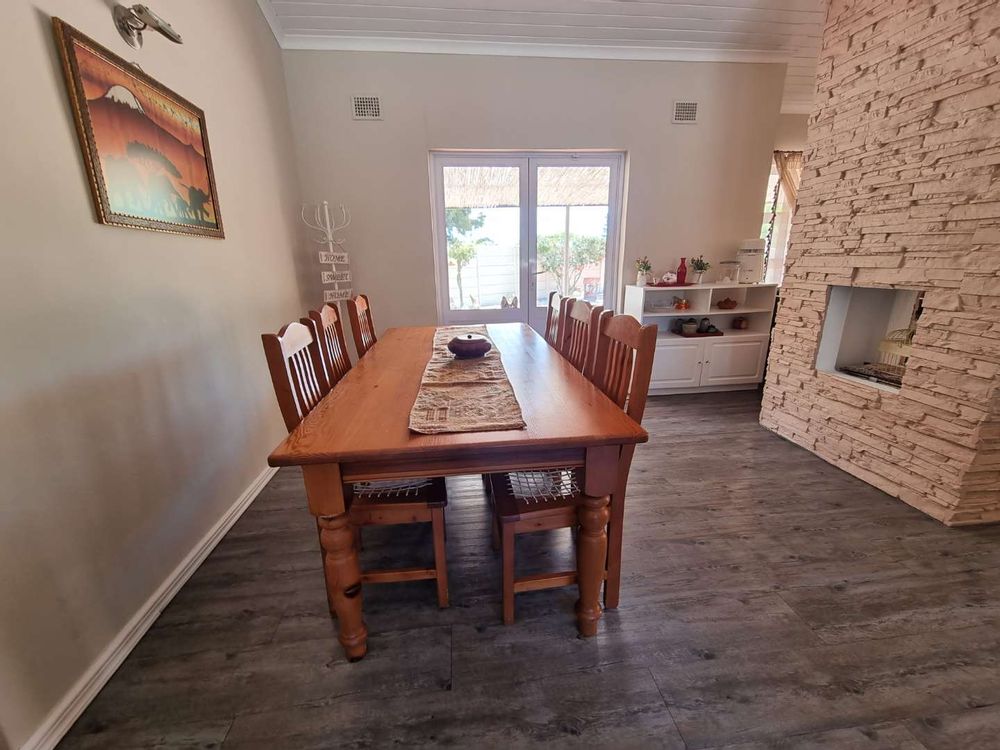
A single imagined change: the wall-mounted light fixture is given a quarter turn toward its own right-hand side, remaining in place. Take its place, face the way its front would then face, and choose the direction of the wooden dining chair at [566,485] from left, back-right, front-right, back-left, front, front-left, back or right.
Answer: left

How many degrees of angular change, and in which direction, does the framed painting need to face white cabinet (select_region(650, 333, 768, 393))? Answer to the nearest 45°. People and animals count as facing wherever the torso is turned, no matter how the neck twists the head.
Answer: approximately 45° to its left

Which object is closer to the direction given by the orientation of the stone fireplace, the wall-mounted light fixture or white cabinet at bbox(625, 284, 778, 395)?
the wall-mounted light fixture

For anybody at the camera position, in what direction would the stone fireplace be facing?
facing the viewer and to the left of the viewer

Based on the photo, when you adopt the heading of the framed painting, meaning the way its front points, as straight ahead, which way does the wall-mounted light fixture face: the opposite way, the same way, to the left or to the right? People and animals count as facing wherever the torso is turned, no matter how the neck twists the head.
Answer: the same way

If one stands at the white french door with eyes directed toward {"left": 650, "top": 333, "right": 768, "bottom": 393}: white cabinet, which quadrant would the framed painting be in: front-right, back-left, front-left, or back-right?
back-right

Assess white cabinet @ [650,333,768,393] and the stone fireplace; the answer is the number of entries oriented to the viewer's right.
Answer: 0

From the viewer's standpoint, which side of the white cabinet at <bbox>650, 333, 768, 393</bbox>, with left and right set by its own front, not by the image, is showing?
front

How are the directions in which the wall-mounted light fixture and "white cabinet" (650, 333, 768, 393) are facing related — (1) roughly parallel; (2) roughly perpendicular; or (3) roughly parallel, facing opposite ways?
roughly perpendicular

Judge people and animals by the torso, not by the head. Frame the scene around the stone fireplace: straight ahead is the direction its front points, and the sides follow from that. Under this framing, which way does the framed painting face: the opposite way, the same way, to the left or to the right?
the opposite way

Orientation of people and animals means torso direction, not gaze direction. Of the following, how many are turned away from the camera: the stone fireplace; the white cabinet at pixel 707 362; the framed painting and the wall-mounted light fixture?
0

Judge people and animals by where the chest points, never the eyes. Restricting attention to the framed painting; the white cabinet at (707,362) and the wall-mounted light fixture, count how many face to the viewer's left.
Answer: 0

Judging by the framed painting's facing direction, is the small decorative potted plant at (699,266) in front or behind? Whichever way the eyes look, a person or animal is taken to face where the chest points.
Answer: in front

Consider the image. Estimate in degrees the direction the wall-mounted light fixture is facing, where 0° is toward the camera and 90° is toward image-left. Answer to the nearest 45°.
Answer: approximately 315°

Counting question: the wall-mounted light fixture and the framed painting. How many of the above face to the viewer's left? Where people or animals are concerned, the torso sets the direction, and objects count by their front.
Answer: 0
